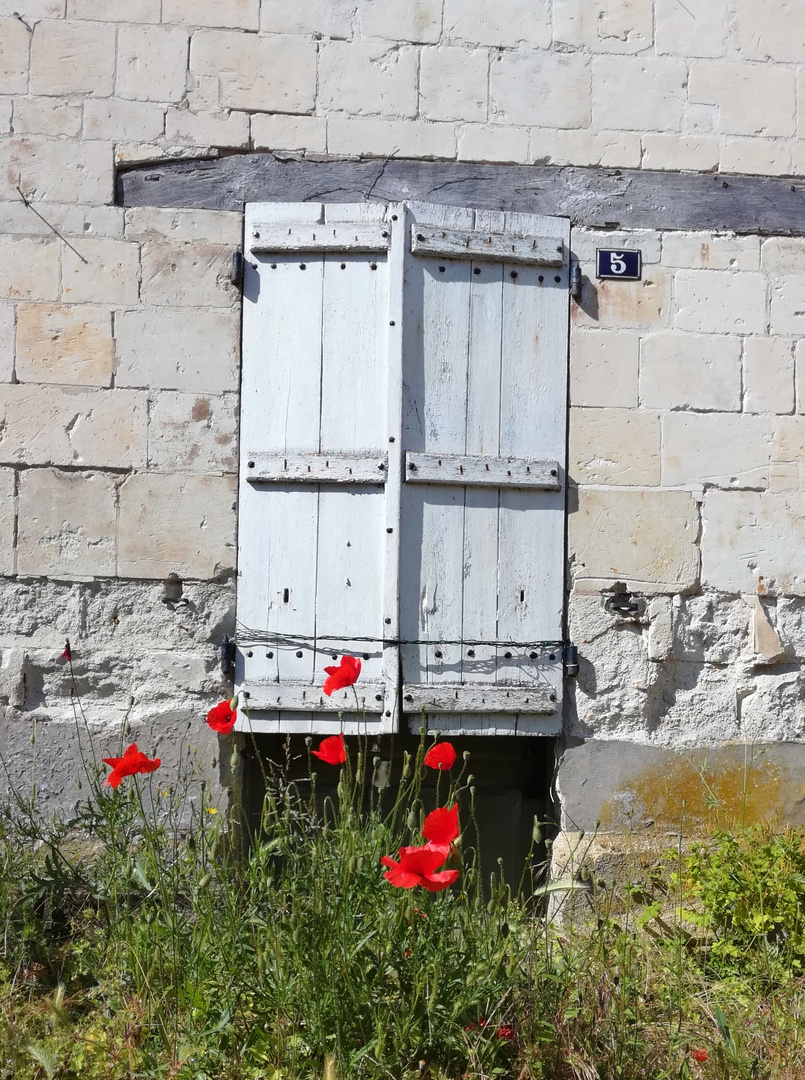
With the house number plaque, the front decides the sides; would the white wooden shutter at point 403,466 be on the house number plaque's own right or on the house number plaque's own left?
on the house number plaque's own right

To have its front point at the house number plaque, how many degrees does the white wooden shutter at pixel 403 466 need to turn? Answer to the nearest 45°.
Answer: approximately 90° to its left

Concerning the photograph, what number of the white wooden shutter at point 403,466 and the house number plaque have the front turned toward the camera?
2

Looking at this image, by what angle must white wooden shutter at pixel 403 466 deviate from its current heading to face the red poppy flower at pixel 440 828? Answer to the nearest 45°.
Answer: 0° — it already faces it

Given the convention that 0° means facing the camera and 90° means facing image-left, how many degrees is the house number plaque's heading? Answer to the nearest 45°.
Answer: approximately 0°
